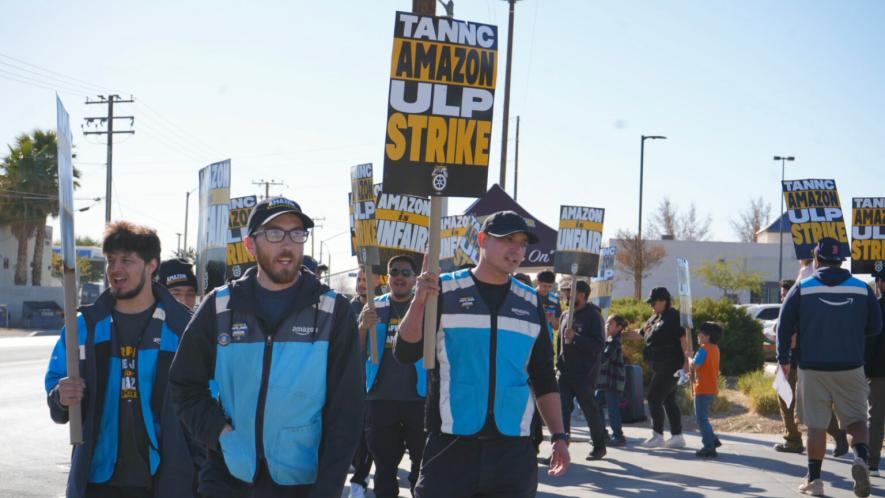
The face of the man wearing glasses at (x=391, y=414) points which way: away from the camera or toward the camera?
toward the camera

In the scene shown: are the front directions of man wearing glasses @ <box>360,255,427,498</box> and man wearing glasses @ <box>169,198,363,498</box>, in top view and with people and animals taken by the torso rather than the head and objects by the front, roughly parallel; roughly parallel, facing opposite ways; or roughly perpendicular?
roughly parallel

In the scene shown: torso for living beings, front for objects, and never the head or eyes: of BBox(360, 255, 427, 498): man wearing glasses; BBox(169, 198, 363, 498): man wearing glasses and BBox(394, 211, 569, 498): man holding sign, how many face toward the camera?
3

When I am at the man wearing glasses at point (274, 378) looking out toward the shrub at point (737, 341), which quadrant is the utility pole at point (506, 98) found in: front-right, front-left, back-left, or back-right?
front-left

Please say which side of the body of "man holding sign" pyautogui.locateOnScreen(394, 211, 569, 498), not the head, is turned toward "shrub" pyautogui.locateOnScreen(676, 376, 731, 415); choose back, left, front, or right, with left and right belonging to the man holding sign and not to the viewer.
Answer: back

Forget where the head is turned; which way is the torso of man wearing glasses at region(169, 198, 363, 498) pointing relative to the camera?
toward the camera

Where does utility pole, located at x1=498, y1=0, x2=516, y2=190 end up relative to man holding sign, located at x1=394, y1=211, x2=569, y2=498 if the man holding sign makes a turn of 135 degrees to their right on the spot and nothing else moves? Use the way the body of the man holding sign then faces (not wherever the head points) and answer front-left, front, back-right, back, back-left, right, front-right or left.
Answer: front-right

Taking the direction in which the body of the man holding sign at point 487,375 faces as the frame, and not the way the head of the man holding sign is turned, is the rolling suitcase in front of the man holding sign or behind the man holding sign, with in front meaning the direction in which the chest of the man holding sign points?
behind

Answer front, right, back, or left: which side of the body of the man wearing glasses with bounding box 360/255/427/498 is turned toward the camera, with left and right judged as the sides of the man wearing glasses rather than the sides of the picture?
front

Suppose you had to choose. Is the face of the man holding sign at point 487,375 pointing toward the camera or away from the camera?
toward the camera

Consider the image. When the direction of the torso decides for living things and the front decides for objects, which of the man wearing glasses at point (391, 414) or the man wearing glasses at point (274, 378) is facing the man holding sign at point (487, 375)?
the man wearing glasses at point (391, 414)

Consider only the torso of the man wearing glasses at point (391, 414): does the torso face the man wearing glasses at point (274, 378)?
yes

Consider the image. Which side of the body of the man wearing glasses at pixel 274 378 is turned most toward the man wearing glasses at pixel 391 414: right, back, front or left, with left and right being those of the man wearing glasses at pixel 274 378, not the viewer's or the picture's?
back

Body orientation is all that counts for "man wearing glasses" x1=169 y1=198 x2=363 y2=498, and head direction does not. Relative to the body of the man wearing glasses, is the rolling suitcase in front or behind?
behind

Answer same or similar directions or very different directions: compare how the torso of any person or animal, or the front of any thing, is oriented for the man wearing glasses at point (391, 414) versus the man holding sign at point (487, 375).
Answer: same or similar directions
